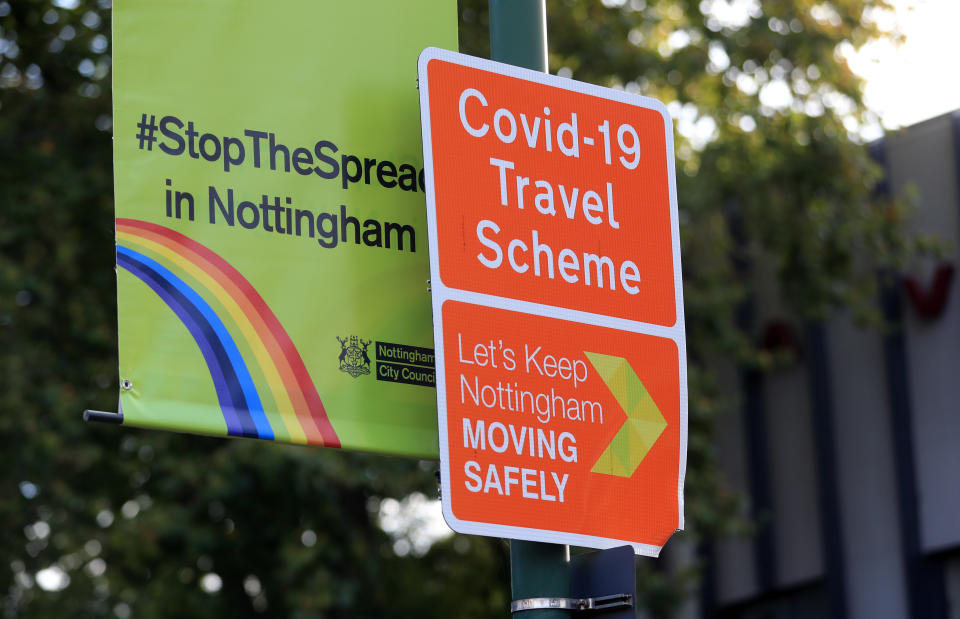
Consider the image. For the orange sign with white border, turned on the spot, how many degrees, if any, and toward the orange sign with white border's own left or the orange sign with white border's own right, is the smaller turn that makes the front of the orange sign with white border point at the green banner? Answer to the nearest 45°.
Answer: approximately 135° to the orange sign with white border's own right

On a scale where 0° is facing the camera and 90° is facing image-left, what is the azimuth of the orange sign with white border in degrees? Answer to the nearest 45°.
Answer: approximately 315°
